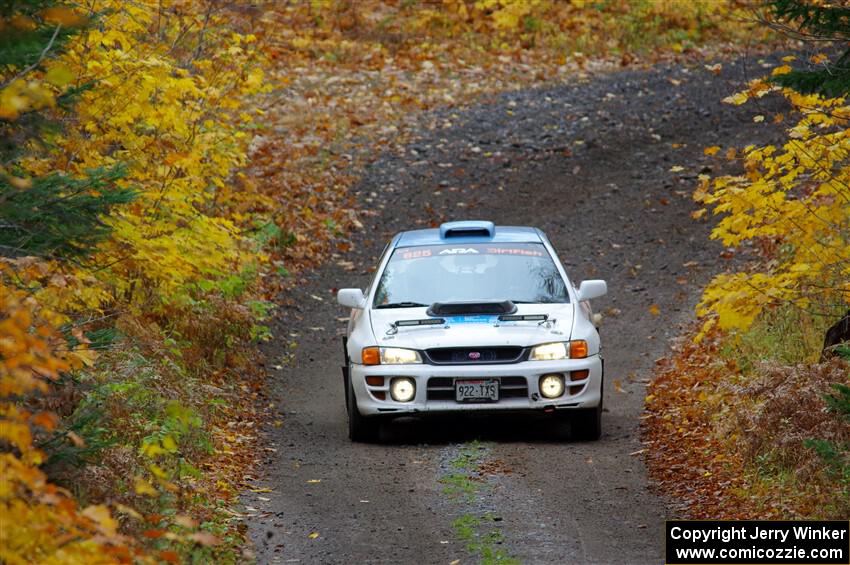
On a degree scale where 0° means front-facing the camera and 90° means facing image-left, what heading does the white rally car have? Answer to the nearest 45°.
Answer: approximately 0°

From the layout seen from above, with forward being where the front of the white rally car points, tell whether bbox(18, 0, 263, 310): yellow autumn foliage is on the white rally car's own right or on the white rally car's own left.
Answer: on the white rally car's own right
